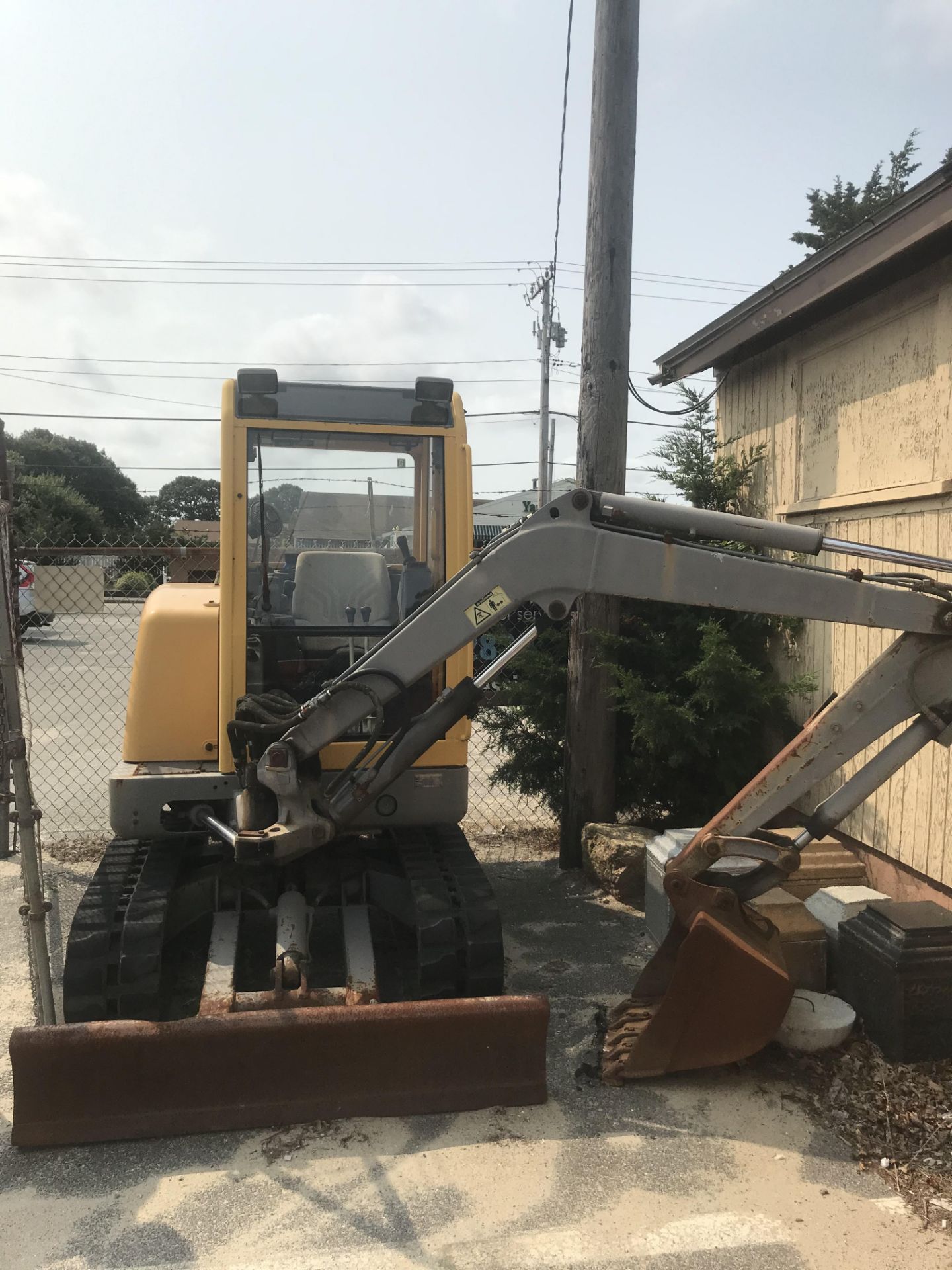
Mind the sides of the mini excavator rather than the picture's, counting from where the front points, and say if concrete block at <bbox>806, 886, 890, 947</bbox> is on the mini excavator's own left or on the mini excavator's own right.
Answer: on the mini excavator's own left

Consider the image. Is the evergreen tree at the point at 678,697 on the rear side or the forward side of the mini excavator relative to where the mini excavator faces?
on the rear side

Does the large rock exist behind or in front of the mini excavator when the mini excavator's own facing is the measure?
behind

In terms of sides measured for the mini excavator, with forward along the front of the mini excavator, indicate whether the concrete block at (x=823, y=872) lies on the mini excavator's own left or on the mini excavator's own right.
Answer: on the mini excavator's own left

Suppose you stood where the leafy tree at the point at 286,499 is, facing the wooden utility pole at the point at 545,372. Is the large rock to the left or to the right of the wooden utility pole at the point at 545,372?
right

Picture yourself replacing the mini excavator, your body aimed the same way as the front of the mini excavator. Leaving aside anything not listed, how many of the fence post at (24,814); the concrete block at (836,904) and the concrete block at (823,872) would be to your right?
1

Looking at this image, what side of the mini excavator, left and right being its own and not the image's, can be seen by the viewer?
front

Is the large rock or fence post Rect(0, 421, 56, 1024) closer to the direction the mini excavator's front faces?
the fence post

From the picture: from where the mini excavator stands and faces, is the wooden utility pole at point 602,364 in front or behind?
behind

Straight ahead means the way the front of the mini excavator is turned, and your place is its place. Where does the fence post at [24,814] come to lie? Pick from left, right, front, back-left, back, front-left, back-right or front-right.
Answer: right

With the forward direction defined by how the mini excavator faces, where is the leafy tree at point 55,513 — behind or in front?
behind

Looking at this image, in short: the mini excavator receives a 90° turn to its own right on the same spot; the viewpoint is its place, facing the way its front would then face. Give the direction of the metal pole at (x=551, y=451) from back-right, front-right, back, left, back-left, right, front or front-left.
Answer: right
